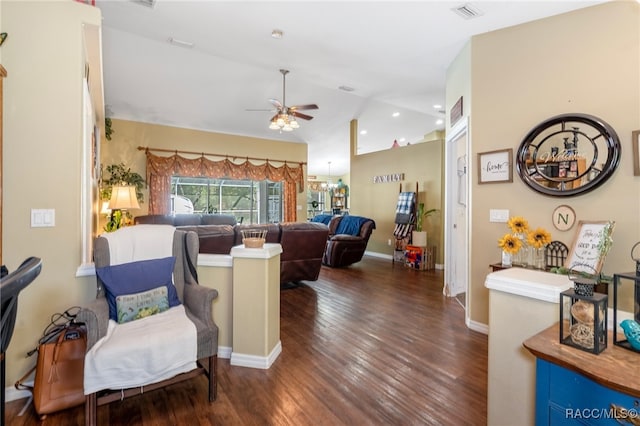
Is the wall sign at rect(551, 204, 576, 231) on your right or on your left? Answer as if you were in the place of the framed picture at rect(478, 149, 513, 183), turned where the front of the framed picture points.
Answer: on your left

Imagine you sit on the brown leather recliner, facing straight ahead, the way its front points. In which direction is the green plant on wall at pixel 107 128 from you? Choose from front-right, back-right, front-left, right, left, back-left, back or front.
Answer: front-right

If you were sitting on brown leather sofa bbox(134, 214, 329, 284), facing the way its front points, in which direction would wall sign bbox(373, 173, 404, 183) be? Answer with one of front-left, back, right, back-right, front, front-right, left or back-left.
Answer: front-right

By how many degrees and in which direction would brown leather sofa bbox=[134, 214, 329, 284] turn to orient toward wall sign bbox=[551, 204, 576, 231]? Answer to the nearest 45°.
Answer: approximately 135° to its right

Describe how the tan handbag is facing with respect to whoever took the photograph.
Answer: facing the viewer and to the right of the viewer

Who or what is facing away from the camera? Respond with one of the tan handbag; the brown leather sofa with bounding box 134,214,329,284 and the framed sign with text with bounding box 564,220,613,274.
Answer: the brown leather sofa

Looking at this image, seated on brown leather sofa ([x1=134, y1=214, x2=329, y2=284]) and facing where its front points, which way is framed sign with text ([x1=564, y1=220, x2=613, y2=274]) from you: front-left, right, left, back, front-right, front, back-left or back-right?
back-right

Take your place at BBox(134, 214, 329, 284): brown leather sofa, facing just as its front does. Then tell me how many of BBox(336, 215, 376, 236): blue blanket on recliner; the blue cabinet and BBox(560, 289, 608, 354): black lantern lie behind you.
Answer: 2

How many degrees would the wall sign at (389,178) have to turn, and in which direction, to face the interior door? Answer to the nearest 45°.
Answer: approximately 45° to its left

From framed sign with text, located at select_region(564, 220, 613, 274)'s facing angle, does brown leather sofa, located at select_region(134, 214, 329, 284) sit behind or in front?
in front

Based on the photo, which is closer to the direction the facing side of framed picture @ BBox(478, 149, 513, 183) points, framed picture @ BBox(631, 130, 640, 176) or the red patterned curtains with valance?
the red patterned curtains with valance

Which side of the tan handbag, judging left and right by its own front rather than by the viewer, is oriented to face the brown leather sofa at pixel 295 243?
left

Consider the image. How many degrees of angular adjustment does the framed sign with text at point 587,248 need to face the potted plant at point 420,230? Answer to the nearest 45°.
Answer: approximately 90° to its right

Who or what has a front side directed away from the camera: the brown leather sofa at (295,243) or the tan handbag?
the brown leather sofa

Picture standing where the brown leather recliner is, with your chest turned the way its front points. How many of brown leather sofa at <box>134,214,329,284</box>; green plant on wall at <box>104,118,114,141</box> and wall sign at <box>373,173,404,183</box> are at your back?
1

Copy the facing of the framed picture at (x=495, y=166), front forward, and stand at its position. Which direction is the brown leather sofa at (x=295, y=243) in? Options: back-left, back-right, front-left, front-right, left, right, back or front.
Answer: front-right

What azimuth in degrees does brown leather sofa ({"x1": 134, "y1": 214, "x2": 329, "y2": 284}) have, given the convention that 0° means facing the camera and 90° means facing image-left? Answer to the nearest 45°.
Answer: approximately 180°
